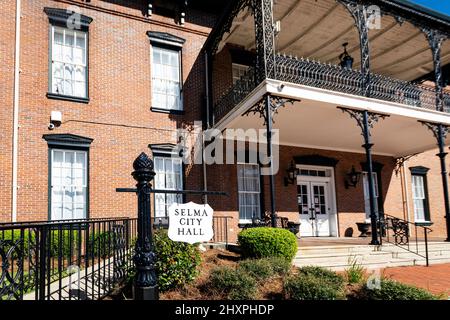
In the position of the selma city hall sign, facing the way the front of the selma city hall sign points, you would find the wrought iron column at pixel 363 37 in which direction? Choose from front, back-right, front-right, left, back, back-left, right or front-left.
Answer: back-left

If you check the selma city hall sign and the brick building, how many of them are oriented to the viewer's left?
0

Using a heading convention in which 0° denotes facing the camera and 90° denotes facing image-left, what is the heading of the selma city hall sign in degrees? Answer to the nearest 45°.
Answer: approximately 0°

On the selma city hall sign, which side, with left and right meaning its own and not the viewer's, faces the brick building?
back

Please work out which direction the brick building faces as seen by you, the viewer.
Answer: facing the viewer and to the right of the viewer

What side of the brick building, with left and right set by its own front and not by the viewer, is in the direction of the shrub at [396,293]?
front

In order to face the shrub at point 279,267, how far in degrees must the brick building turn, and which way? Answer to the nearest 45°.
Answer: approximately 45° to its right

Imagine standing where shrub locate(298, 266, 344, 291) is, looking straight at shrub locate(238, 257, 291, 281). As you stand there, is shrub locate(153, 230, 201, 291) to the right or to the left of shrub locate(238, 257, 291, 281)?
left
